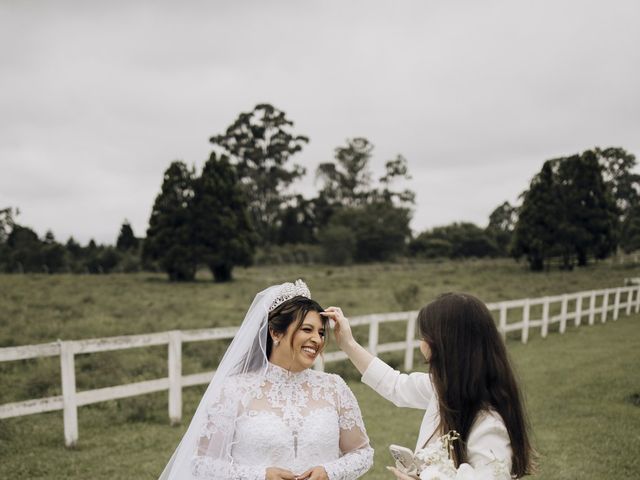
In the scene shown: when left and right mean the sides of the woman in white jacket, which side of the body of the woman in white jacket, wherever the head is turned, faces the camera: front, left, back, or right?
left

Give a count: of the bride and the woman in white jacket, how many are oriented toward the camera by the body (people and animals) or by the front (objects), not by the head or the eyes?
1

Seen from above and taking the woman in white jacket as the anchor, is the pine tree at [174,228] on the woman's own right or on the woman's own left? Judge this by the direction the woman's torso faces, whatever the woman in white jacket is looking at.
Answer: on the woman's own right

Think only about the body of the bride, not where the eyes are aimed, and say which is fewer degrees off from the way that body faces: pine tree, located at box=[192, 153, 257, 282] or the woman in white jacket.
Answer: the woman in white jacket

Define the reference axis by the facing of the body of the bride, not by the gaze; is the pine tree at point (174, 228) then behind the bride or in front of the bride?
behind

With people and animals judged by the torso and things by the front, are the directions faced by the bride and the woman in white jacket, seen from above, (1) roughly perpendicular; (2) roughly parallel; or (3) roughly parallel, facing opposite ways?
roughly perpendicular

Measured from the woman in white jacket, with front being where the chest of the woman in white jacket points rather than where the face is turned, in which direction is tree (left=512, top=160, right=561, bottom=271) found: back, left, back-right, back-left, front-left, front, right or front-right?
right

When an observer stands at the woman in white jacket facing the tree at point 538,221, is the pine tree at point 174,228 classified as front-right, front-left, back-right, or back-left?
front-left

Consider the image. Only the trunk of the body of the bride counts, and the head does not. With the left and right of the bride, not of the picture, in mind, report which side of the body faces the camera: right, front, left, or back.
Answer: front

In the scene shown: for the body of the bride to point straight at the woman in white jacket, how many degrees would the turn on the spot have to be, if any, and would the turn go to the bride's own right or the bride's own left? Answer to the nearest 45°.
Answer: approximately 45° to the bride's own left

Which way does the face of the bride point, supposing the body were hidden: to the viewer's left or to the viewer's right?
to the viewer's right

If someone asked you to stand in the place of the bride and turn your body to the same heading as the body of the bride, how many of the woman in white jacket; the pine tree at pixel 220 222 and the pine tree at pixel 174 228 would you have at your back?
2

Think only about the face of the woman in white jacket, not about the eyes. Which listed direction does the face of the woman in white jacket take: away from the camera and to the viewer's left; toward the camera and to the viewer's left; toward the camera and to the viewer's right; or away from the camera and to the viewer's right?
away from the camera and to the viewer's left

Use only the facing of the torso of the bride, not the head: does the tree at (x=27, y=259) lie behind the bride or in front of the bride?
behind
